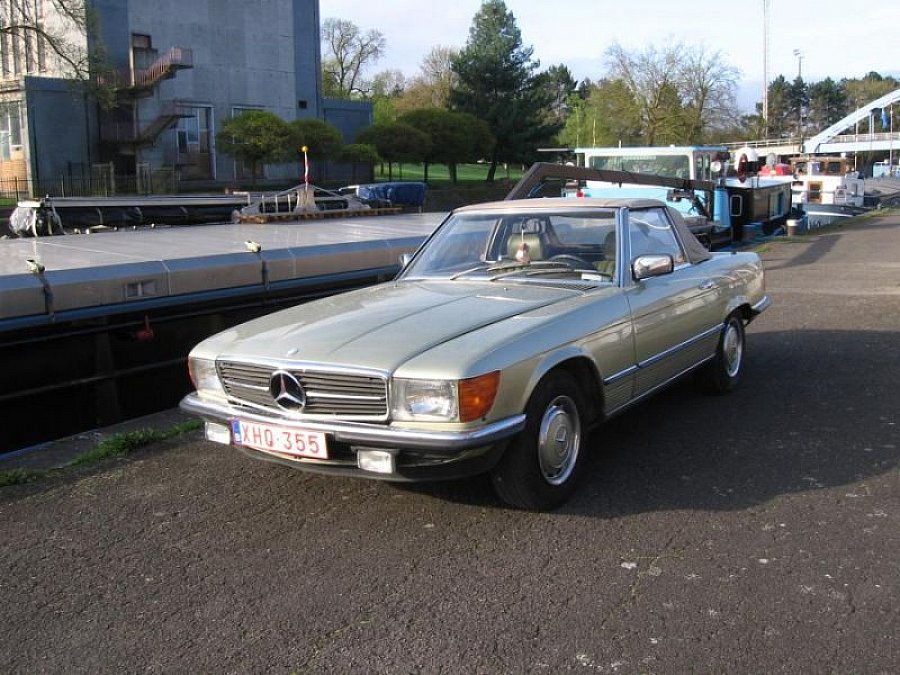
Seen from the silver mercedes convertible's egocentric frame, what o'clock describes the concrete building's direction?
The concrete building is roughly at 4 o'clock from the silver mercedes convertible.

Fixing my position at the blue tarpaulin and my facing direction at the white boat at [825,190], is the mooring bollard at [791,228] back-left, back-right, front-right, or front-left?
front-right

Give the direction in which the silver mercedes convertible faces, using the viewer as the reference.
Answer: facing the viewer and to the left of the viewer

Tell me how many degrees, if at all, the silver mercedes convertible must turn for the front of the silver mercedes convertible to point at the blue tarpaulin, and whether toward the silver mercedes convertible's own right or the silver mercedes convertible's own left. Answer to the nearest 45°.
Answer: approximately 135° to the silver mercedes convertible's own right

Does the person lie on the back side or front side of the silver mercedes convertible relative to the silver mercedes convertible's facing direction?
on the back side

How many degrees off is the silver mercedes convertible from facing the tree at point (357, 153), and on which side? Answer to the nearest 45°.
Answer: approximately 135° to its right

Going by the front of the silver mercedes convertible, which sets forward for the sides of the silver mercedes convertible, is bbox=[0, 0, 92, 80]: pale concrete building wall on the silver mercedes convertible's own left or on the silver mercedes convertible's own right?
on the silver mercedes convertible's own right

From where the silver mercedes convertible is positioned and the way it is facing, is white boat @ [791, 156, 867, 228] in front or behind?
behind

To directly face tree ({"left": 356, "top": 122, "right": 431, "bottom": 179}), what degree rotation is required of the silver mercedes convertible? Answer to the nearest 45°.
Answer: approximately 135° to its right

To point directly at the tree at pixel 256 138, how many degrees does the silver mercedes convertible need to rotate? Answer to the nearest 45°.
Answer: approximately 135° to its right
